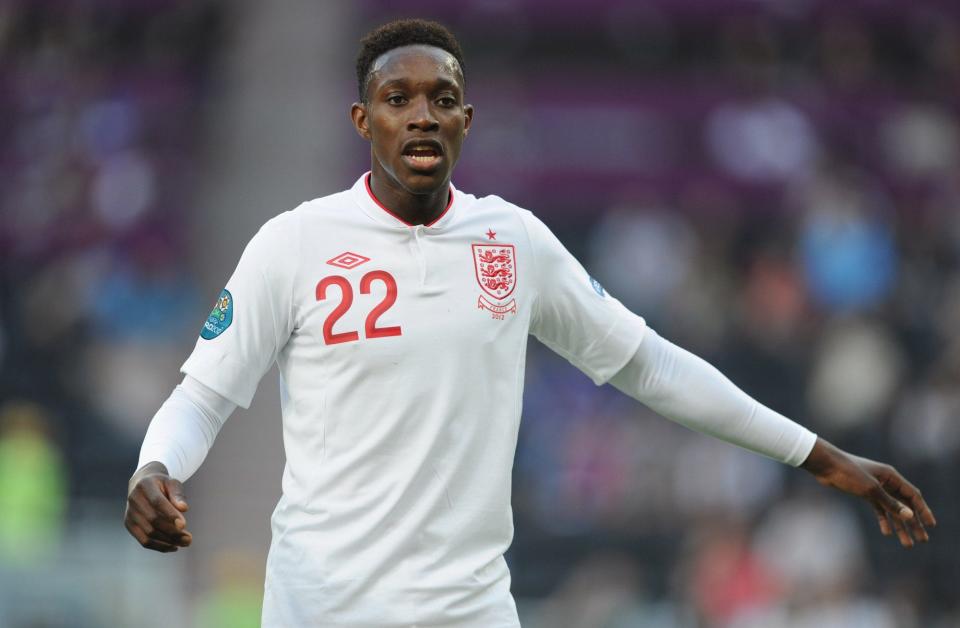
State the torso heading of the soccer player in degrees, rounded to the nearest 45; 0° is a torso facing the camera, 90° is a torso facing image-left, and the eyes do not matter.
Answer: approximately 0°
